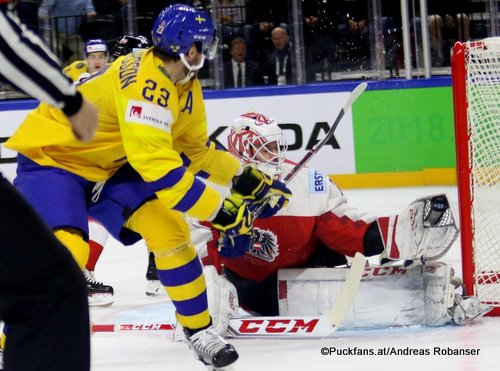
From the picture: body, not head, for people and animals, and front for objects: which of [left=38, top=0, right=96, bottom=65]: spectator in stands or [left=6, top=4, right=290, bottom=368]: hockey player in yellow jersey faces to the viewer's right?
the hockey player in yellow jersey

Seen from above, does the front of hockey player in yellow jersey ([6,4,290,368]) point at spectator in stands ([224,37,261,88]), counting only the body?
no

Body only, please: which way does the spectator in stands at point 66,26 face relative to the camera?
toward the camera

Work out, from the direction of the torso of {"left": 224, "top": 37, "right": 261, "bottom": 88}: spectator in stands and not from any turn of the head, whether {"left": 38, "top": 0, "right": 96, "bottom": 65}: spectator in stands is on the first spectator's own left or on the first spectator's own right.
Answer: on the first spectator's own right

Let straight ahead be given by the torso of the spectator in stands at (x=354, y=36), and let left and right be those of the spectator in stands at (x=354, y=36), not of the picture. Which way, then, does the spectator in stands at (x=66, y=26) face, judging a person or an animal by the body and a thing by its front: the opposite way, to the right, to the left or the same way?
the same way

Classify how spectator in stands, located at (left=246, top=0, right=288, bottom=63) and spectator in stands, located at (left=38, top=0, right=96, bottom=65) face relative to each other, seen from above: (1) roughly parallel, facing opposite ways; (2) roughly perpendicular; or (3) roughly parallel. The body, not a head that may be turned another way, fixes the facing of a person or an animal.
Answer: roughly parallel

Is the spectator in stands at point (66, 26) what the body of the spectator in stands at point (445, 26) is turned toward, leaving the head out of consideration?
no

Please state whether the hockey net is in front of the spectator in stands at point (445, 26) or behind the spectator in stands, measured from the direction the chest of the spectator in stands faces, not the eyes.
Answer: in front

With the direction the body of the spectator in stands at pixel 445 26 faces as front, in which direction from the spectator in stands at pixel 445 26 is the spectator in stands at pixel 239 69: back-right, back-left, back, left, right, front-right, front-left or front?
right

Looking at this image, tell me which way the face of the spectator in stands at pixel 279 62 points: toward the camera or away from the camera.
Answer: toward the camera

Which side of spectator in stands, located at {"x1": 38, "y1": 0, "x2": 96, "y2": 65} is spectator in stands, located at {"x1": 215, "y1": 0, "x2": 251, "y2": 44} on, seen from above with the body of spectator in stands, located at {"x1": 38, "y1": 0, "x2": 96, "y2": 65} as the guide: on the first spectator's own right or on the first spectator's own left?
on the first spectator's own left

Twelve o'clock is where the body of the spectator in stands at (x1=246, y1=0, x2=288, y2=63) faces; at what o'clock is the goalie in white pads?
The goalie in white pads is roughly at 12 o'clock from the spectator in stands.

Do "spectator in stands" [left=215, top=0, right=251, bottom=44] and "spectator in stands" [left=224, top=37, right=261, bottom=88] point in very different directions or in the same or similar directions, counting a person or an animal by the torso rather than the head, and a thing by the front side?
same or similar directions

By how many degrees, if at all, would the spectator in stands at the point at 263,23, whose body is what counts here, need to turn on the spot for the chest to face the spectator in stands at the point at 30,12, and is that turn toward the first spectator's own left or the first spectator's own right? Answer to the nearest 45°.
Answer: approximately 90° to the first spectator's own right

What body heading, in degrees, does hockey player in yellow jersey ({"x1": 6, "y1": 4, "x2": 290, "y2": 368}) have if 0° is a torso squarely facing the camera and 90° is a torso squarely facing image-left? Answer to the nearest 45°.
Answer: approximately 270°

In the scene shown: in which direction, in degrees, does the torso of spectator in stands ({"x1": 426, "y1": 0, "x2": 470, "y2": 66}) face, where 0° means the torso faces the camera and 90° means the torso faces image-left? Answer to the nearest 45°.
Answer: approximately 0°

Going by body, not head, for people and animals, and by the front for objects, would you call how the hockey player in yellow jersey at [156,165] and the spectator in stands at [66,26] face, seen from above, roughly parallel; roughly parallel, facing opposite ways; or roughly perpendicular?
roughly perpendicular

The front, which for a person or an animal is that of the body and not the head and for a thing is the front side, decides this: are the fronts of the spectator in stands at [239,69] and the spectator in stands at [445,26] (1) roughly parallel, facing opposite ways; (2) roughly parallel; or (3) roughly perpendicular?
roughly parallel

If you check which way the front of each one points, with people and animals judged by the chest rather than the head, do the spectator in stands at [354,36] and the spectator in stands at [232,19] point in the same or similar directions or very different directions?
same or similar directions

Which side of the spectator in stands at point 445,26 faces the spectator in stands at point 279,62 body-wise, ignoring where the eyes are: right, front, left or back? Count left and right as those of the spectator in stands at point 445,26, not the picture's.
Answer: right
